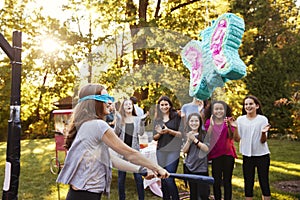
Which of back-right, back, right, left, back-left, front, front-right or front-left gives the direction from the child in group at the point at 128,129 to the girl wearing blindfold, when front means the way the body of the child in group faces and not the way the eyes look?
front

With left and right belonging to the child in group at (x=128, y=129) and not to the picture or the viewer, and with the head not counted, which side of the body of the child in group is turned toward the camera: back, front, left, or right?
front

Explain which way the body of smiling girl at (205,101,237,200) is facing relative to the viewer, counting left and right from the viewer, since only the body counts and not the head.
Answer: facing the viewer

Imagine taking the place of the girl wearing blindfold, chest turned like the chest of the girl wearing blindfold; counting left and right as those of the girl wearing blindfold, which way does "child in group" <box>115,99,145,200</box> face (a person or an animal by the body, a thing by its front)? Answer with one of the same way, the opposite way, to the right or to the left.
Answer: to the right

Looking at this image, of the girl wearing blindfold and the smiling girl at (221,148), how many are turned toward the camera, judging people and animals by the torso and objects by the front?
1

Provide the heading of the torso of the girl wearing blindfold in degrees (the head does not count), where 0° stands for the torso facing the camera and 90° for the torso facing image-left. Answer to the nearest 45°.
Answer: approximately 270°

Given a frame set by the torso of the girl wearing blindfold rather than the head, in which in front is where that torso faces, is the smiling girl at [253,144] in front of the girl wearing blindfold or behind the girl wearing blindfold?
in front

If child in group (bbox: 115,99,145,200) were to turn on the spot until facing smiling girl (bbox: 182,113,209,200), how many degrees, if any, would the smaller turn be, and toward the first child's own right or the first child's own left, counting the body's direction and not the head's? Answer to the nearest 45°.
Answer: approximately 45° to the first child's own left

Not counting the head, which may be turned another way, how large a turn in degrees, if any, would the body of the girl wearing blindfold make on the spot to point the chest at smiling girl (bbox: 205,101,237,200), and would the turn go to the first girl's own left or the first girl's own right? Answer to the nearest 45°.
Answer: approximately 45° to the first girl's own left
